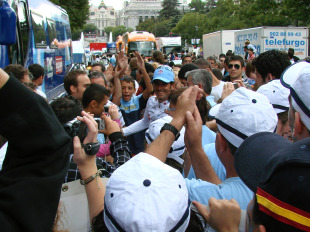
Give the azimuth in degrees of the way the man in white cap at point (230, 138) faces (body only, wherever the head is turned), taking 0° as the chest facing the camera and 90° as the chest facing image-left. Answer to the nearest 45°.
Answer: approximately 135°

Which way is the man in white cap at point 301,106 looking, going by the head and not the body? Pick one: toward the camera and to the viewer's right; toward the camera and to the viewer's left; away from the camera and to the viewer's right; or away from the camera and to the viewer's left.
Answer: away from the camera and to the viewer's left

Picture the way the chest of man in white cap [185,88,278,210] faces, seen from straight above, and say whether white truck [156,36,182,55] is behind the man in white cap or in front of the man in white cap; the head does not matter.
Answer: in front

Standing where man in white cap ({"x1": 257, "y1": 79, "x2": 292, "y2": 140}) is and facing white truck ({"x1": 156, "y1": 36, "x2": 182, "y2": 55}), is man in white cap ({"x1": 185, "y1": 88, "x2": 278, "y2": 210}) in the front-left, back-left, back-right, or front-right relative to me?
back-left

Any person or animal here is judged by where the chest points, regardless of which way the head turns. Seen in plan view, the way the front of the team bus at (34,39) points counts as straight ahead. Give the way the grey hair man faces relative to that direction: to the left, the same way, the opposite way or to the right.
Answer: to the right

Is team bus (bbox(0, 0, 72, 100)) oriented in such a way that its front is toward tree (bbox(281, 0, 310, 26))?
no

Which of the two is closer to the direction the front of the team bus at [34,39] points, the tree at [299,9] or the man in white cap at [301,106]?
the man in white cap

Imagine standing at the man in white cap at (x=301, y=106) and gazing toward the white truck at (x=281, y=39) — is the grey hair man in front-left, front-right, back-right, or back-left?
front-left

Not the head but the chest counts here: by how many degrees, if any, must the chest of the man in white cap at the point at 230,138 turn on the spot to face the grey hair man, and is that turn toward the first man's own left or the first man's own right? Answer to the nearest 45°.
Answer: approximately 45° to the first man's own right

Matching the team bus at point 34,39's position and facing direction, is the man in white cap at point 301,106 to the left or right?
on its left

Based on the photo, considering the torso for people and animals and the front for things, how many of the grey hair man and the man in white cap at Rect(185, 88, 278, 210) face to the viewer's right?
0

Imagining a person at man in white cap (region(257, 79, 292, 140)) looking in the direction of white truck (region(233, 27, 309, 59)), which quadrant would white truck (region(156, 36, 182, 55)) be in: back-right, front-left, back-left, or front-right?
front-left

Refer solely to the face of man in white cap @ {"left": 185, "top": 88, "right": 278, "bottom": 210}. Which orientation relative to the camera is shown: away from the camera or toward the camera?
away from the camera

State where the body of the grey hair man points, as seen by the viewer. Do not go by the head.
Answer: to the viewer's left

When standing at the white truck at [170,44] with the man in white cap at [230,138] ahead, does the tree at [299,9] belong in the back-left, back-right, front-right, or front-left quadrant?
front-left

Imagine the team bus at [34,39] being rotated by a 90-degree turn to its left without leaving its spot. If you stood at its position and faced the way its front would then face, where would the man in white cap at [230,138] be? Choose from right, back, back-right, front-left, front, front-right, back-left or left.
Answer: front-right
